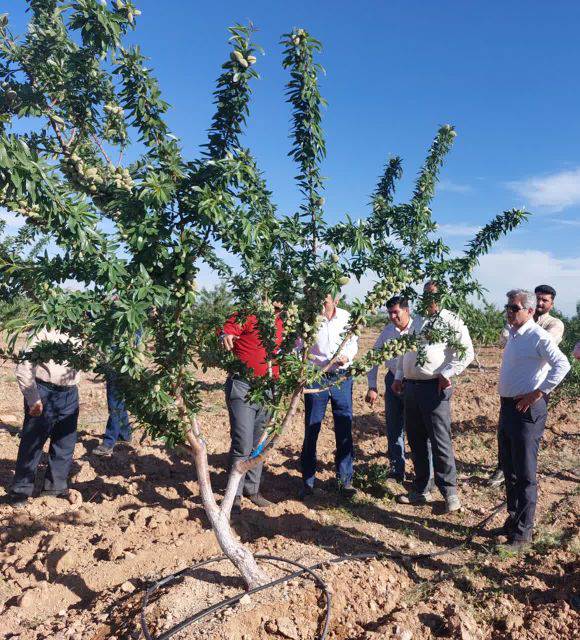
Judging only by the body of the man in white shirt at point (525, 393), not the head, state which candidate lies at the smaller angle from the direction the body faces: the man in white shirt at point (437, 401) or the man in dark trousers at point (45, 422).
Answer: the man in dark trousers

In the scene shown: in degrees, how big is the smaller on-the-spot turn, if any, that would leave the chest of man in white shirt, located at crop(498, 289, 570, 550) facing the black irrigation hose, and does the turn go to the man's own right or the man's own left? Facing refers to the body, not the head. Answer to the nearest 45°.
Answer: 0° — they already face it

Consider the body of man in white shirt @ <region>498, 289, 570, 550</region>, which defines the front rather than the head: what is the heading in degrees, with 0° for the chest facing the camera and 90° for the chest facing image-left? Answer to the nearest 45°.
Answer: approximately 45°
